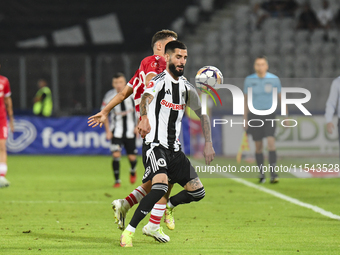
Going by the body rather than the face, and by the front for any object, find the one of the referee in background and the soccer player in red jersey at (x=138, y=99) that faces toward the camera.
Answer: the referee in background

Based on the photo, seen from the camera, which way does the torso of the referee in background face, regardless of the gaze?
toward the camera

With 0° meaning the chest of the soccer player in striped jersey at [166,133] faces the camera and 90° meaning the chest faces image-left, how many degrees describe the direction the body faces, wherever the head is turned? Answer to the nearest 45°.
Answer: approximately 315°

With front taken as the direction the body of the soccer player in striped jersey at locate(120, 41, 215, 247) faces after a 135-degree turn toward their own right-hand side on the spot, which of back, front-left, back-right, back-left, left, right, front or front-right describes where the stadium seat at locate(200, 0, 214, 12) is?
right

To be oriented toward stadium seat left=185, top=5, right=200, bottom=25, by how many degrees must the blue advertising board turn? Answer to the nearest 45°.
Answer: approximately 135° to its left

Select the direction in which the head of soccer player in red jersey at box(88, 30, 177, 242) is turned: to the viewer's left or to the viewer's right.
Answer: to the viewer's right

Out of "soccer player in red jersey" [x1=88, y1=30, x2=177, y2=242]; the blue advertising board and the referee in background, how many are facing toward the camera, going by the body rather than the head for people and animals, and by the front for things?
2

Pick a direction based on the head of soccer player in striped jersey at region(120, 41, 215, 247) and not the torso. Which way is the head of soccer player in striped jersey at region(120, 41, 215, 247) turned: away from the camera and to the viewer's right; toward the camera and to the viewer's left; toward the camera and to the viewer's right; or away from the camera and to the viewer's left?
toward the camera and to the viewer's right

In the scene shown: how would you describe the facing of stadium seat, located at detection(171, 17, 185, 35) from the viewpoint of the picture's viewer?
facing the viewer and to the left of the viewer

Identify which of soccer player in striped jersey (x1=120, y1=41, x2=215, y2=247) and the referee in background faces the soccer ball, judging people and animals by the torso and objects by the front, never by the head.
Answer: the referee in background

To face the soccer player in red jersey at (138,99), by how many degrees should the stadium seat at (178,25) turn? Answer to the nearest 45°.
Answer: approximately 45° to its left

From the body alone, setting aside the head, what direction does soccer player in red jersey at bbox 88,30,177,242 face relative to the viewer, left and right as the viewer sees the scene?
facing to the right of the viewer

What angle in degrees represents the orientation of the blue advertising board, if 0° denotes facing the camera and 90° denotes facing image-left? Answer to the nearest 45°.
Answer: approximately 0°

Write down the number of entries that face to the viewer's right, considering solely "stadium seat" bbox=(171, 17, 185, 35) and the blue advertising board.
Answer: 0

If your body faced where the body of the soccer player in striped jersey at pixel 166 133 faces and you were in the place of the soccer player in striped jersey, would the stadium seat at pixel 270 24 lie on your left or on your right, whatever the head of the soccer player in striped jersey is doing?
on your left

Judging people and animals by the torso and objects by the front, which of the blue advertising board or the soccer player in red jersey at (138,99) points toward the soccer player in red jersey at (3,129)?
the blue advertising board
